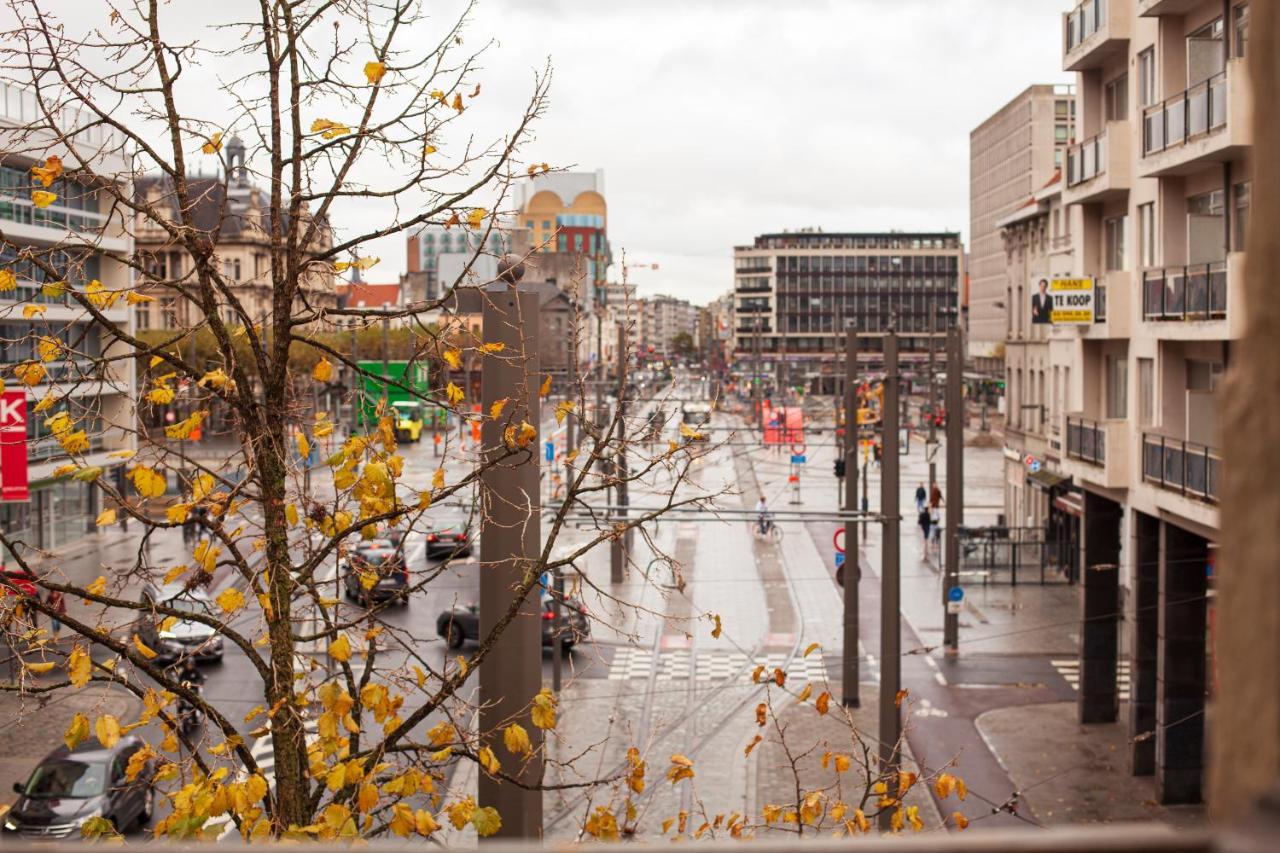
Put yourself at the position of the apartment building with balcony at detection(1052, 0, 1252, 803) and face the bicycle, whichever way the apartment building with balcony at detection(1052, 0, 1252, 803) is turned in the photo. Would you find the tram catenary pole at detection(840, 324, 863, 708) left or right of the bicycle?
left

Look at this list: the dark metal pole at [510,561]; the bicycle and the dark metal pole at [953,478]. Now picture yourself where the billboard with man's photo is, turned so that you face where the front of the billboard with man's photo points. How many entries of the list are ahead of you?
1

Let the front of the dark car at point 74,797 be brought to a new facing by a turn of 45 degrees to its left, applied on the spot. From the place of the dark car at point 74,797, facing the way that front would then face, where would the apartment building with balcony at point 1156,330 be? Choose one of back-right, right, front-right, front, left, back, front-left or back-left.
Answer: left

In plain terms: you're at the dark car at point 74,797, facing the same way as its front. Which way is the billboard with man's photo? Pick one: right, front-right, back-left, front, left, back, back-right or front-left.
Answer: back-left

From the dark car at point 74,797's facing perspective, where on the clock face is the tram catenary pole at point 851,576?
The tram catenary pole is roughly at 7 o'clock from the dark car.

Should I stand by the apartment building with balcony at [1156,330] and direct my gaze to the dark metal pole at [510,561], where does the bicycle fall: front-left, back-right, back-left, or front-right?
back-right

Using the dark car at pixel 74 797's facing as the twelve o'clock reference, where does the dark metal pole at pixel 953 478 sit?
The dark metal pole is roughly at 7 o'clock from the dark car.

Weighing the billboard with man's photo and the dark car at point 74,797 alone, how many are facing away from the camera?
0

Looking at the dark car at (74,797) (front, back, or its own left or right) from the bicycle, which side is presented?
back

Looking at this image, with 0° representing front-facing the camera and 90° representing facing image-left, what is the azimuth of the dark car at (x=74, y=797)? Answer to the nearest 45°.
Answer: approximately 45°
